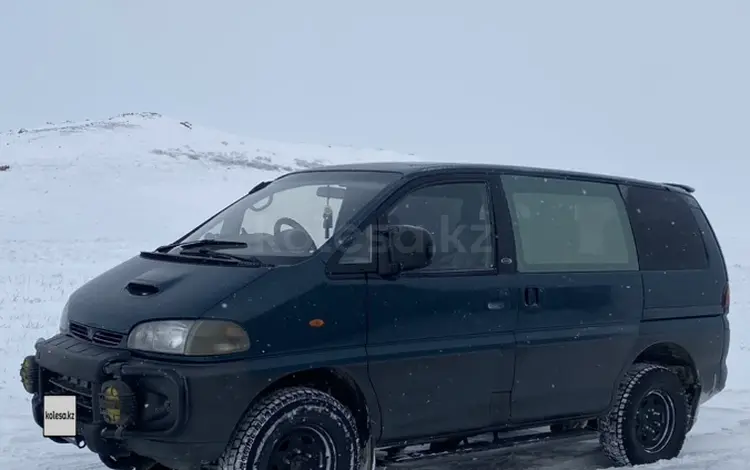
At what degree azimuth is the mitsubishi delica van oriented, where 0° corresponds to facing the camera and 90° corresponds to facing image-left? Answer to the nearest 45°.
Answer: approximately 45°
